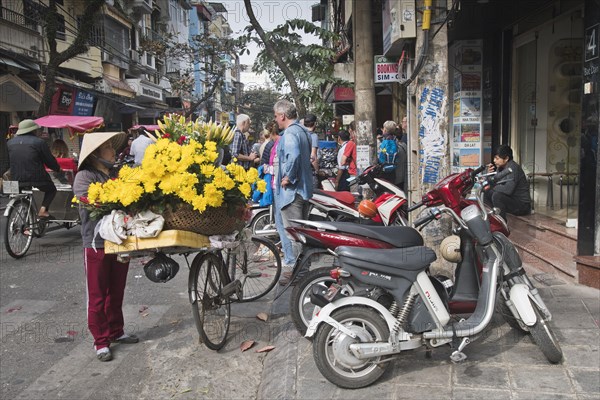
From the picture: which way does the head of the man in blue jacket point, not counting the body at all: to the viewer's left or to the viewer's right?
to the viewer's left

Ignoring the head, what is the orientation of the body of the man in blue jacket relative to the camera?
to the viewer's left

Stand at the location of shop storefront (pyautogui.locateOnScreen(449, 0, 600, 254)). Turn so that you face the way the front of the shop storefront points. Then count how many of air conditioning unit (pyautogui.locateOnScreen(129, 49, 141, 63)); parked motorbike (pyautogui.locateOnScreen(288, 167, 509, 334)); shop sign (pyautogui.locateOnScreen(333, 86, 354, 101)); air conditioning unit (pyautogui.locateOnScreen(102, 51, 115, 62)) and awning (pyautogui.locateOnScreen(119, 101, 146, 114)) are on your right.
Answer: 4

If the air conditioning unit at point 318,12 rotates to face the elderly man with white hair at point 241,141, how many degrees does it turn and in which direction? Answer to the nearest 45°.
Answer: approximately 45° to its left
